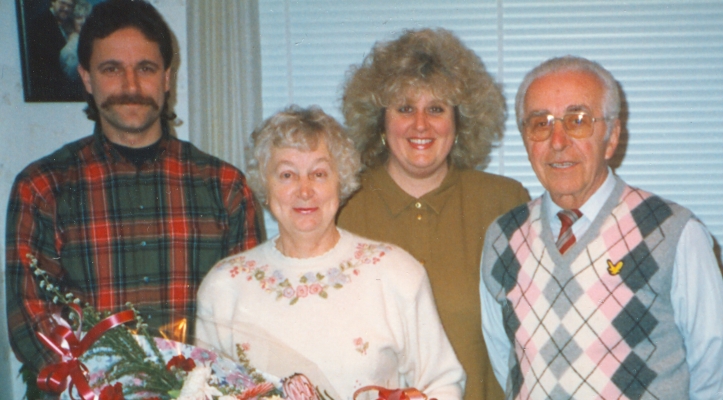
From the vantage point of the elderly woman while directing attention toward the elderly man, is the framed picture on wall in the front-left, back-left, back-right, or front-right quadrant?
back-left

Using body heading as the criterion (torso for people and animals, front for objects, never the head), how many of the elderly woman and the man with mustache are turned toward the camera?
2

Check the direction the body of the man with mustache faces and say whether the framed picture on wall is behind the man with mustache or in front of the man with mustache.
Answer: behind

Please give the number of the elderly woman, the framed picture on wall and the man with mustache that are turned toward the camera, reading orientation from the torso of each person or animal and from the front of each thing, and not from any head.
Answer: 3

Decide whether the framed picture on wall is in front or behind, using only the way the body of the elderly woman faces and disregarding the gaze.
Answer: behind

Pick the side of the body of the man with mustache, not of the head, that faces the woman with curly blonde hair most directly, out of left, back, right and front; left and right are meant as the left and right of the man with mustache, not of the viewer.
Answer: left

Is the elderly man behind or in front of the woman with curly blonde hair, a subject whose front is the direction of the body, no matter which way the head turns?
in front
